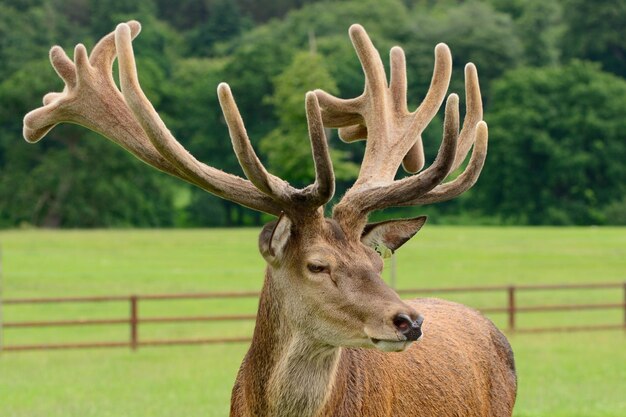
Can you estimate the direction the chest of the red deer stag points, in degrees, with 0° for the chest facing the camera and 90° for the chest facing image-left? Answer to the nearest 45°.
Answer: approximately 45°
